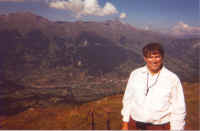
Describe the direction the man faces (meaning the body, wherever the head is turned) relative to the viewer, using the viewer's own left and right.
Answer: facing the viewer
